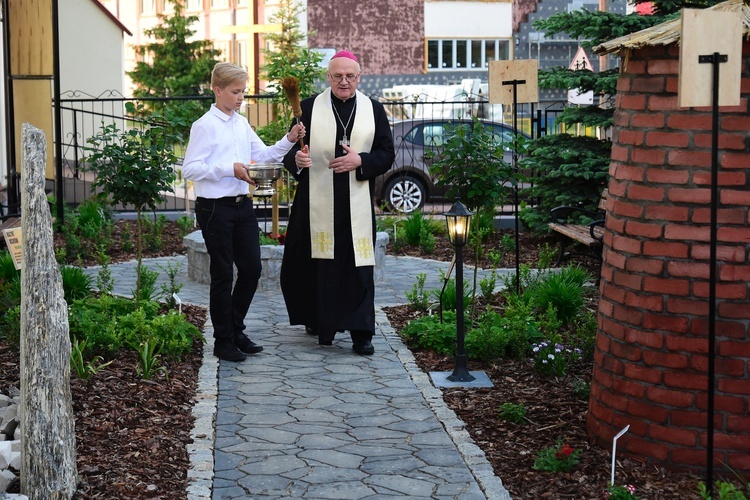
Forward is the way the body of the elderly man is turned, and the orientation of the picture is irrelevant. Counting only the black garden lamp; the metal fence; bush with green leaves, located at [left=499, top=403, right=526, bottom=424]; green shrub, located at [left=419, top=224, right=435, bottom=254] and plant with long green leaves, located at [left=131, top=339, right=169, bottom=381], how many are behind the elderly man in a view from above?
2

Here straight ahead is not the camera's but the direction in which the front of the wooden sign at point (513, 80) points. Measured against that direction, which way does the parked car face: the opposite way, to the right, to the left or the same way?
to the right

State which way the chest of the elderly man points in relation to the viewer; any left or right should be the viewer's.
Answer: facing the viewer

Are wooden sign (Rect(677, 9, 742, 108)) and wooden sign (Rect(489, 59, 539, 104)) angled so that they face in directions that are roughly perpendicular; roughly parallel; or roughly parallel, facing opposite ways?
roughly parallel

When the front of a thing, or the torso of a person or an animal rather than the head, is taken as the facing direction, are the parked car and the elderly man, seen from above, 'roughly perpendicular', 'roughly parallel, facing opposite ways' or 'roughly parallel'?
roughly perpendicular

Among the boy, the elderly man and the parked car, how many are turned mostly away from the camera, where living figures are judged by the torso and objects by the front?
0

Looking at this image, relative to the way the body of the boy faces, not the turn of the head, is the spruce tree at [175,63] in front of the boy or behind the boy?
behind

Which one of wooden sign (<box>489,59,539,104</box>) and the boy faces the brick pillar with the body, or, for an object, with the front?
the boy

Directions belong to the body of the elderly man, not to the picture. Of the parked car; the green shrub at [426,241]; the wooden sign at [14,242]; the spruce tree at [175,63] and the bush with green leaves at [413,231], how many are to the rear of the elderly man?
4

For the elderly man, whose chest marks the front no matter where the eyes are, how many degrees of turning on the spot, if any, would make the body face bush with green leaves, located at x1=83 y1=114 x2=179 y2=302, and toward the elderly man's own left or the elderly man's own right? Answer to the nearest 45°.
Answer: approximately 135° to the elderly man's own right

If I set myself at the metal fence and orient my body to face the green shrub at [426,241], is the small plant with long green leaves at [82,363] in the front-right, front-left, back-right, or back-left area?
front-right
